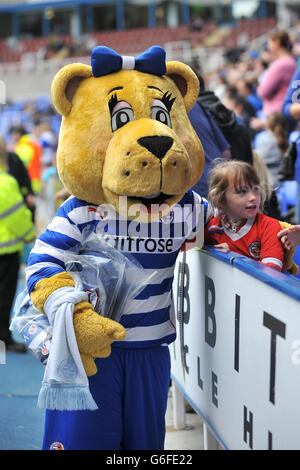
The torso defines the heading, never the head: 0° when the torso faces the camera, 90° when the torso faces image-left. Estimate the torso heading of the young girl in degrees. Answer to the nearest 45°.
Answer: approximately 0°

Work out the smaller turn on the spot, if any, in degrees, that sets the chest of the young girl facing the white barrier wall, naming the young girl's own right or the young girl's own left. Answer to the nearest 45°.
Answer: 0° — they already face it
